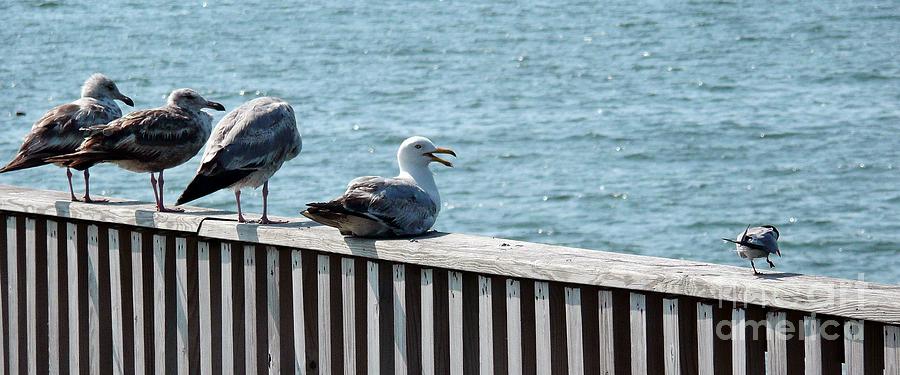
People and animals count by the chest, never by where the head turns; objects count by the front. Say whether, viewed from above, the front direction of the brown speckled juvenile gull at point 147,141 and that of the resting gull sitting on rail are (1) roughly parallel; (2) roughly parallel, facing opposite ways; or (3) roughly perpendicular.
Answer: roughly parallel

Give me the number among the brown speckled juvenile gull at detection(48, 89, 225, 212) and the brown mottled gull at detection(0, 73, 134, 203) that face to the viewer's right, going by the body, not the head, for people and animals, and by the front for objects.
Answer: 2

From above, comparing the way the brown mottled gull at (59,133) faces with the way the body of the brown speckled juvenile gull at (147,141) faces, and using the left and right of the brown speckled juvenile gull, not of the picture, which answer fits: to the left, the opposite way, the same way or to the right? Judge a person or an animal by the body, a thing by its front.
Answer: the same way

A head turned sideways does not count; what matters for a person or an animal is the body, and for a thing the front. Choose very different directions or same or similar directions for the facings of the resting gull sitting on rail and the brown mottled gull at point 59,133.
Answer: same or similar directions

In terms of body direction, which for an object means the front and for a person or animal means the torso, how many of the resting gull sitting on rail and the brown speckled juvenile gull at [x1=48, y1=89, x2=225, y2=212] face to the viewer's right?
2

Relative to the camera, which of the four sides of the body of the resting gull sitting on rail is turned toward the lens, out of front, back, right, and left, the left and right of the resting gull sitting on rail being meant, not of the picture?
right

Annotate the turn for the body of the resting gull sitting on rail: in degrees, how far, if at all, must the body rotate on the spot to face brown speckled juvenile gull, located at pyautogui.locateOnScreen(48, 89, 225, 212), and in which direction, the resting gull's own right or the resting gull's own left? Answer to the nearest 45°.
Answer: approximately 135° to the resting gull's own left

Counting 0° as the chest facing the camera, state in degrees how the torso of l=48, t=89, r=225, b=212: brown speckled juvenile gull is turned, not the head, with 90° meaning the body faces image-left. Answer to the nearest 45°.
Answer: approximately 270°

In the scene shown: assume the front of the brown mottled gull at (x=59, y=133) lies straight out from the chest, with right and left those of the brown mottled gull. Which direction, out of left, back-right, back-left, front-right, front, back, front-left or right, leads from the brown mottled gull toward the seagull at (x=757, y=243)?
front-right

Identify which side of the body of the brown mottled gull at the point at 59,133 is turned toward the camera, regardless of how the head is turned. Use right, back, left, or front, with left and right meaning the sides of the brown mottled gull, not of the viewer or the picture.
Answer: right
